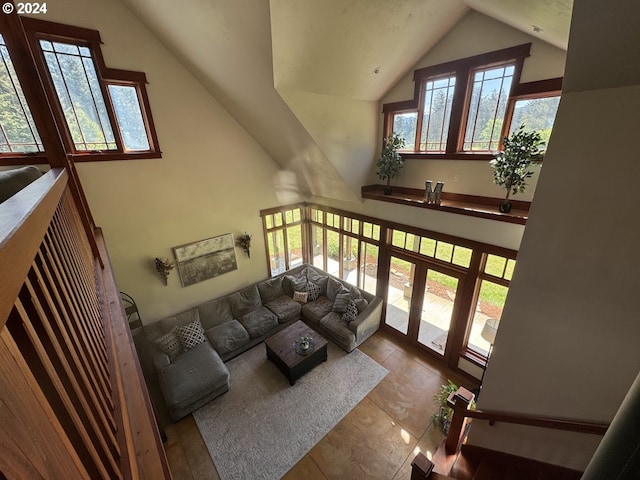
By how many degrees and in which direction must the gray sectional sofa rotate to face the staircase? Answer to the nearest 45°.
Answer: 0° — it already faces it

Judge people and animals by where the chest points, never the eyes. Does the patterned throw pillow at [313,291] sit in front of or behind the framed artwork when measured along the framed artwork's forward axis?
in front

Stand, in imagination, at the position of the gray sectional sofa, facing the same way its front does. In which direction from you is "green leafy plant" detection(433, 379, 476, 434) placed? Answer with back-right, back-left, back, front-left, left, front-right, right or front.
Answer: front

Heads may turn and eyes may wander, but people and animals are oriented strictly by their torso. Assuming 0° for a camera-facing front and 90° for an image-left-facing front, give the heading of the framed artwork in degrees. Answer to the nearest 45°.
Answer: approximately 315°

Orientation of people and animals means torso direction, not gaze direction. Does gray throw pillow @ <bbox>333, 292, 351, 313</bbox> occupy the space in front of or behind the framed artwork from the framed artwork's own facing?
in front

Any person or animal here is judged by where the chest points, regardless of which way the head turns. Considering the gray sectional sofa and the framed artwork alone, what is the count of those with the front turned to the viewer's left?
0

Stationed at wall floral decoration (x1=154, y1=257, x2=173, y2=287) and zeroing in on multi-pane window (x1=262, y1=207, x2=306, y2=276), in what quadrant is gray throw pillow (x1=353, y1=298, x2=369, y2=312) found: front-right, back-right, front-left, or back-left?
front-right

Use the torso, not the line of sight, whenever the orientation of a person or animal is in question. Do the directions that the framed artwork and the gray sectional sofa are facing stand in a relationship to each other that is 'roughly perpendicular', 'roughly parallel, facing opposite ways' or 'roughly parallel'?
roughly parallel
